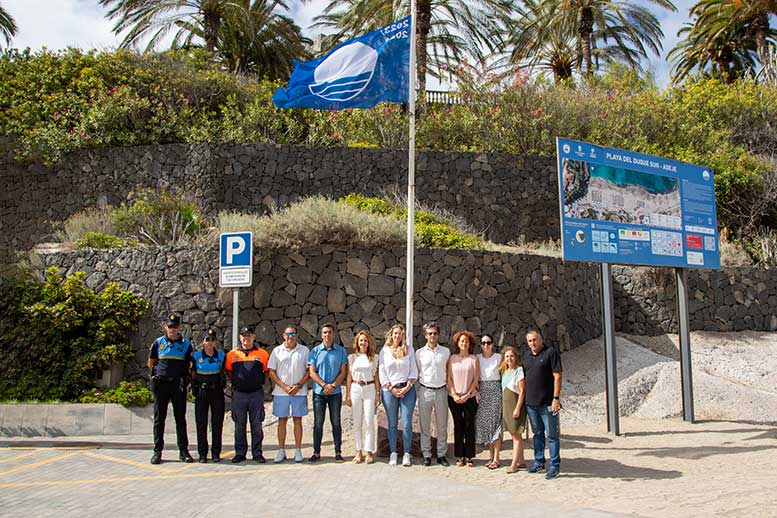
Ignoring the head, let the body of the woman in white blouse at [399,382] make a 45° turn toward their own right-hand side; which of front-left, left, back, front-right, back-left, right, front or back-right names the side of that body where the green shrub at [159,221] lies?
right

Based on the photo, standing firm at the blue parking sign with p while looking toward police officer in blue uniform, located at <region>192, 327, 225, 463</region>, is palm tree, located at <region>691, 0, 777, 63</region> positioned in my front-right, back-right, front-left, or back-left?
back-left

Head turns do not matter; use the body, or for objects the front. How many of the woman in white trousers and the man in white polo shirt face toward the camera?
2

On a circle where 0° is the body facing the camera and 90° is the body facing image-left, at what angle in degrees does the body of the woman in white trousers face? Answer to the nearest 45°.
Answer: approximately 0°

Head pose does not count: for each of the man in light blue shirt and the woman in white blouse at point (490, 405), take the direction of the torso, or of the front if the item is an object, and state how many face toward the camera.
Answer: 2

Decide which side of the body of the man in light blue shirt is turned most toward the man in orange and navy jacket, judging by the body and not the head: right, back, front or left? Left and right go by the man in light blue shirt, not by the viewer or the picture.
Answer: right

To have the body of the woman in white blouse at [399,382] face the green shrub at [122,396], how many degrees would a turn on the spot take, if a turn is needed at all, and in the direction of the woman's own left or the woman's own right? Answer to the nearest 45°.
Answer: approximately 135° to the woman's own right

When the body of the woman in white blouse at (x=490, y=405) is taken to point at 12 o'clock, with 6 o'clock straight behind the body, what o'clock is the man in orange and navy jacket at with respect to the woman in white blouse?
The man in orange and navy jacket is roughly at 3 o'clock from the woman in white blouse.

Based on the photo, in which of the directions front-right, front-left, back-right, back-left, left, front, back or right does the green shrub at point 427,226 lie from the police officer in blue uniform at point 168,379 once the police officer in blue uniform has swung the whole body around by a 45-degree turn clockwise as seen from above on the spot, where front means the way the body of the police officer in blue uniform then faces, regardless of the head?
back
